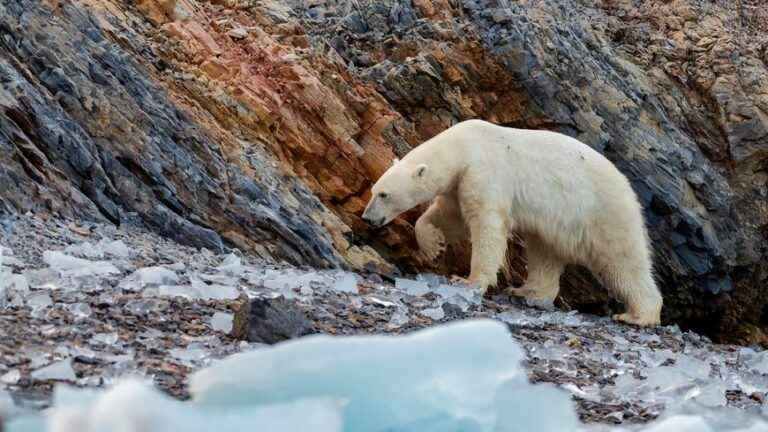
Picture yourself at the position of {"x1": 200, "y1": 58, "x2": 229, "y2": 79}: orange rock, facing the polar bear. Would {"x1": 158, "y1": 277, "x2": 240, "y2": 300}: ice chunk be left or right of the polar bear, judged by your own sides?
right

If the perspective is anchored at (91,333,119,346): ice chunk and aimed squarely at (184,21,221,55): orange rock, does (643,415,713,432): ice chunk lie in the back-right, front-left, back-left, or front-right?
back-right

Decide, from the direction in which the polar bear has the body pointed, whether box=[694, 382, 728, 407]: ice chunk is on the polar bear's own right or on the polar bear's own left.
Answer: on the polar bear's own left

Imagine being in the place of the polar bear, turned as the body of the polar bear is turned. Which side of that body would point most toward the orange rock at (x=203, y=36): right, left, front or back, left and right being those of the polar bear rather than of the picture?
front

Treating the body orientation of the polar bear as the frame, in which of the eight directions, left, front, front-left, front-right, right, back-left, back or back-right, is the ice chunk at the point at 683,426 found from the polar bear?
left

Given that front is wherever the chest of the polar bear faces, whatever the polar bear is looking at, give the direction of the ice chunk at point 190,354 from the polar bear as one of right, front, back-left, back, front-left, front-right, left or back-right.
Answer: left

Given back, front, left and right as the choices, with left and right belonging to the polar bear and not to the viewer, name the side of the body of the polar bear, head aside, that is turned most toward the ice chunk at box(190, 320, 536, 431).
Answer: left

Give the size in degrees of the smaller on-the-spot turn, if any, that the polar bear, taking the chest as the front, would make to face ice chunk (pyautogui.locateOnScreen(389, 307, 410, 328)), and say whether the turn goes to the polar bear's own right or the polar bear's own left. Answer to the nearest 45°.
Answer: approximately 90° to the polar bear's own left

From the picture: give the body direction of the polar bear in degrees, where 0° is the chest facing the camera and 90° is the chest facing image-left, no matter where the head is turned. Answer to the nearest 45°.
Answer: approximately 90°

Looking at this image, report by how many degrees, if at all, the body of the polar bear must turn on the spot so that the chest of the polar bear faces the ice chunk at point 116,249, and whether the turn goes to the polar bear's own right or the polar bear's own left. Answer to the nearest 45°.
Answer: approximately 45° to the polar bear's own left

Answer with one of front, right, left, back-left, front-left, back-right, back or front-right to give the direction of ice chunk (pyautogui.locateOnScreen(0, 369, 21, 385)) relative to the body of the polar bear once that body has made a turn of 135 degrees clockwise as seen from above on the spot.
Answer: back-right

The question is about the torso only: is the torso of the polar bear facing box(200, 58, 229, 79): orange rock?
yes
